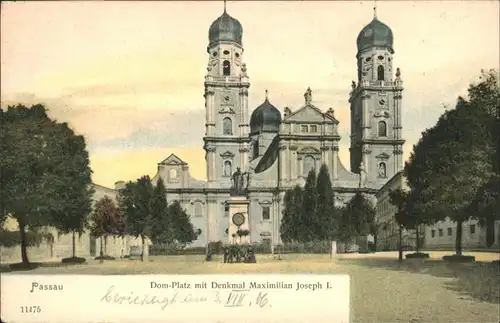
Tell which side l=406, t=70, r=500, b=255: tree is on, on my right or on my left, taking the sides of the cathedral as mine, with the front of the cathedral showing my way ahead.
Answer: on my left

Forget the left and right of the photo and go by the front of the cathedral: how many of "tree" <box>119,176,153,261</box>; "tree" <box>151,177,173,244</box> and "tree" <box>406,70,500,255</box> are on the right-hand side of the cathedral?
2

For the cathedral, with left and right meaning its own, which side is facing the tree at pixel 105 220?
front

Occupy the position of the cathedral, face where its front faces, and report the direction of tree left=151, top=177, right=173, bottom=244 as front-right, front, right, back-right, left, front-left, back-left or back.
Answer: right

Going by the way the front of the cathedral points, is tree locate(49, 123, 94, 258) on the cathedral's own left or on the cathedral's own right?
on the cathedral's own right

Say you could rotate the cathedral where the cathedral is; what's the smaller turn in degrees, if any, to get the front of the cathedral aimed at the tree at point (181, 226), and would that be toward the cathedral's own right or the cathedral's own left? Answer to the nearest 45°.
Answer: approximately 90° to the cathedral's own right

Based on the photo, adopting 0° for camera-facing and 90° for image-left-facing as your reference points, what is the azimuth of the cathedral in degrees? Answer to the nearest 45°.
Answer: approximately 0°
